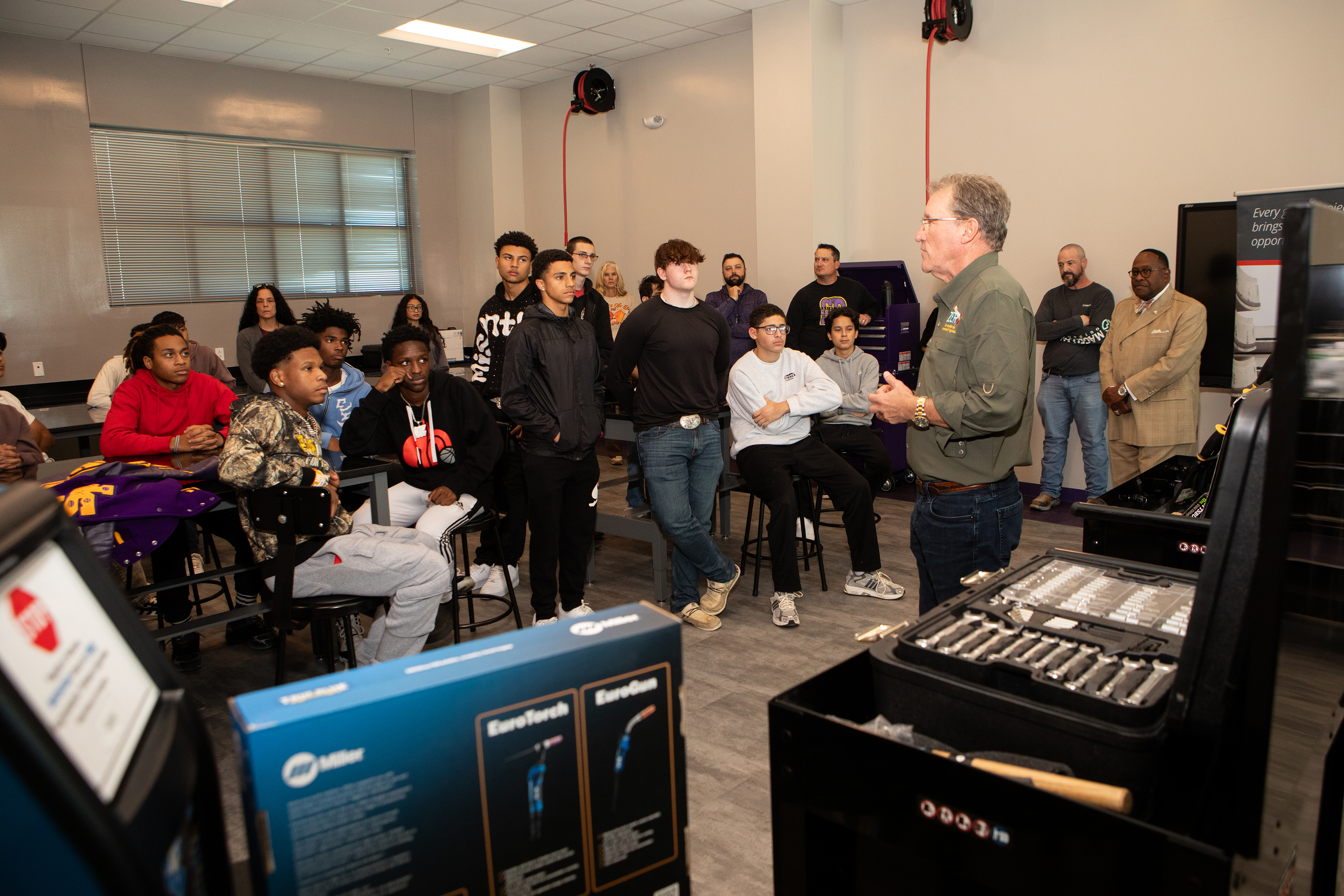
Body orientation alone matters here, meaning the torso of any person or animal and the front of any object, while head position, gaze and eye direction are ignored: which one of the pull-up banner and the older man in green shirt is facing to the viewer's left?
the older man in green shirt

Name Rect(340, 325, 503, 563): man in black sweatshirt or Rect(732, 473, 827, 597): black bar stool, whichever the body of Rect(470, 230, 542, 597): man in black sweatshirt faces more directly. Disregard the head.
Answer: the black bar stool

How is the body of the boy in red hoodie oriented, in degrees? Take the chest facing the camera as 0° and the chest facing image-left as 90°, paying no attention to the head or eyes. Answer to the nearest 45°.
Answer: approximately 315°

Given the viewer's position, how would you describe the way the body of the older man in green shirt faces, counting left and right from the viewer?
facing to the left of the viewer

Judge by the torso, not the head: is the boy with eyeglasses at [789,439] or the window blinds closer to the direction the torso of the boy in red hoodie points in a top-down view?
the boy with eyeglasses

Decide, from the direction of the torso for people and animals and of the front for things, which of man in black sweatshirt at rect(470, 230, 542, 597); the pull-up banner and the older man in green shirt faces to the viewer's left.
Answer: the older man in green shirt

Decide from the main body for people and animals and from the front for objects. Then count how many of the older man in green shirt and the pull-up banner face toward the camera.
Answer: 1

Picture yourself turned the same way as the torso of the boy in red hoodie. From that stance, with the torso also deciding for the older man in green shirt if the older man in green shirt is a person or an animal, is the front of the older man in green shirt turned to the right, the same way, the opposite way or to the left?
the opposite way

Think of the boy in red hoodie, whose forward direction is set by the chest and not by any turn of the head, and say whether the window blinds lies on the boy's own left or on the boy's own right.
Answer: on the boy's own left

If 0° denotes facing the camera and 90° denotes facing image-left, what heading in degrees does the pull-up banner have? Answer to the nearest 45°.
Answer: approximately 0°

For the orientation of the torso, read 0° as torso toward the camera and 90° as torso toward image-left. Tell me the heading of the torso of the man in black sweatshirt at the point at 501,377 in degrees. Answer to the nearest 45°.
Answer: approximately 315°
